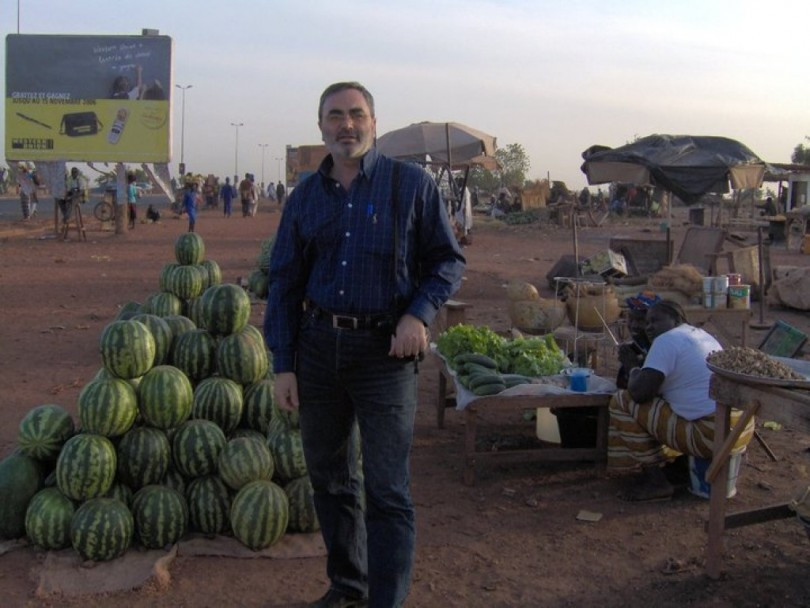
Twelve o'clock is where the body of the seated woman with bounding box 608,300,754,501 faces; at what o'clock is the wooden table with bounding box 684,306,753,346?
The wooden table is roughly at 3 o'clock from the seated woman.

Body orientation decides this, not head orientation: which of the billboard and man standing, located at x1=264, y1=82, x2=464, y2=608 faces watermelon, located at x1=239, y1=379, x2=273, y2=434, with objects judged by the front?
the billboard

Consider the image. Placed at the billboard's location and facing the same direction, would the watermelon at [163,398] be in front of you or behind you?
in front

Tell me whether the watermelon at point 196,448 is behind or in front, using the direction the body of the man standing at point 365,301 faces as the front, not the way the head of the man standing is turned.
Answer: behind

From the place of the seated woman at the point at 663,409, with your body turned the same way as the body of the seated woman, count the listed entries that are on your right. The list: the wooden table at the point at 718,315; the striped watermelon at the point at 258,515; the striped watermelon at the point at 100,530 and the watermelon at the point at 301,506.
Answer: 1

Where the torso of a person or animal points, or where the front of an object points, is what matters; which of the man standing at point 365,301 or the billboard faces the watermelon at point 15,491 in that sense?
the billboard

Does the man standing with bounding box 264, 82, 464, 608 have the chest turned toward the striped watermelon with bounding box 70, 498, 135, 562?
no

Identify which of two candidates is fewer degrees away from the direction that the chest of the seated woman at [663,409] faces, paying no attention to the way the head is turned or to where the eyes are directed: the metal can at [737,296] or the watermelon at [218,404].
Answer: the watermelon

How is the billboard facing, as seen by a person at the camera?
facing the viewer

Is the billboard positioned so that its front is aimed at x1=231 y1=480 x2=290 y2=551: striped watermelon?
yes

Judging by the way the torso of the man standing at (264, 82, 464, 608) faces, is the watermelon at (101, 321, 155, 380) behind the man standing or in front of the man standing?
behind

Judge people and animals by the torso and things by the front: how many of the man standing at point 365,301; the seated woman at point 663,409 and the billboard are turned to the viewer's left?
1

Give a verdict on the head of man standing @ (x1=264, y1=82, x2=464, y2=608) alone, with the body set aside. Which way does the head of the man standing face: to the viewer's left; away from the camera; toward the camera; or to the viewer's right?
toward the camera

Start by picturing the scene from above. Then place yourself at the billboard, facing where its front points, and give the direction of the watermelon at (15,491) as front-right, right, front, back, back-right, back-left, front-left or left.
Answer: front

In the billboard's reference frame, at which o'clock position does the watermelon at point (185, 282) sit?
The watermelon is roughly at 12 o'clock from the billboard.

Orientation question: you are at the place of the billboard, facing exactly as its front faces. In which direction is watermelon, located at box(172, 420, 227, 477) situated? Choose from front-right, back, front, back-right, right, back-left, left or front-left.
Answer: front

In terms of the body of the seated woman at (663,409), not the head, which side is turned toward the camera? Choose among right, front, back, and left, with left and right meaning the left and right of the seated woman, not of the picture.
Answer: left
